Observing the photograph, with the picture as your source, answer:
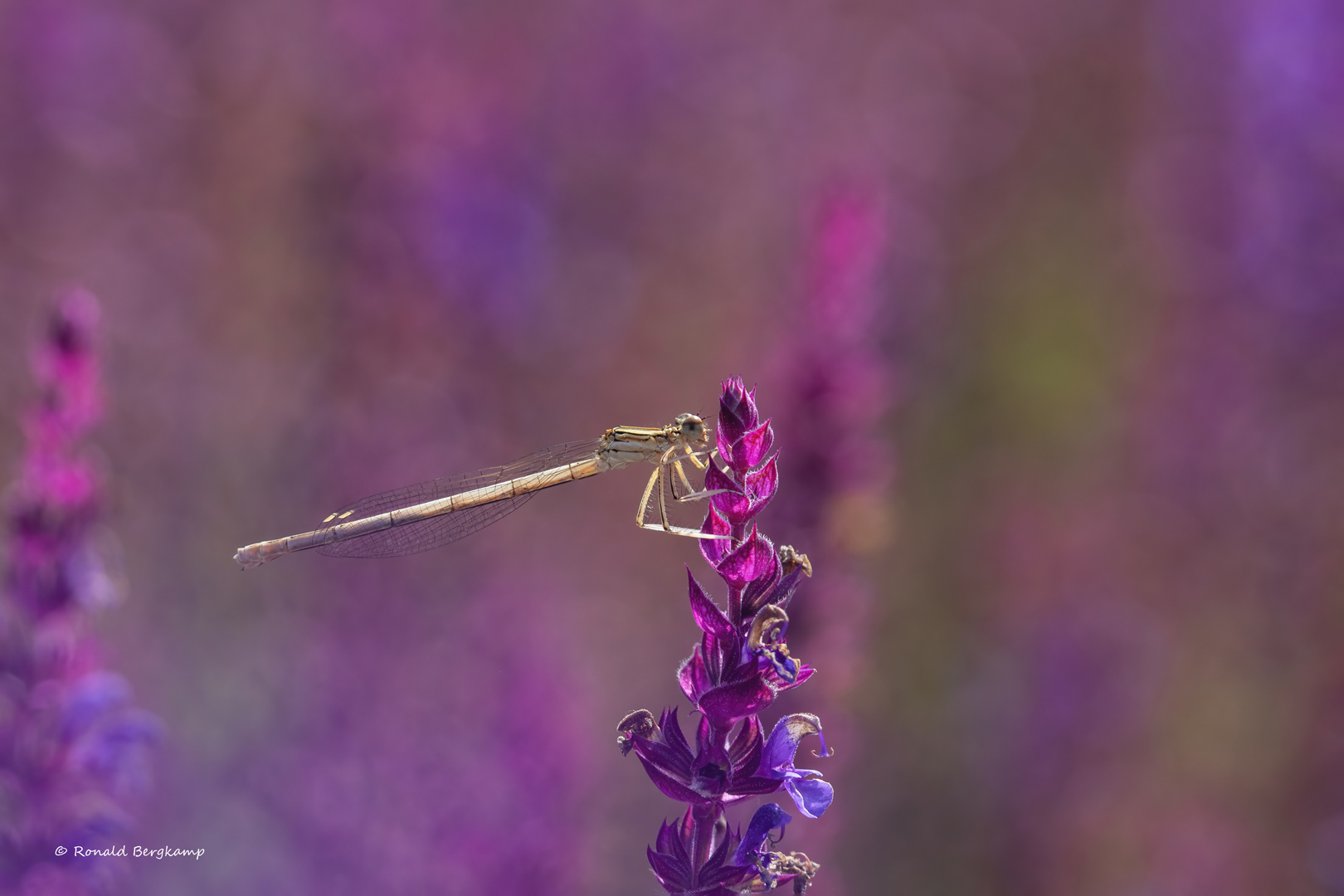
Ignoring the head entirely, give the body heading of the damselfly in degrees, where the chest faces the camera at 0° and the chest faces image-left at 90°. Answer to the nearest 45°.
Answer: approximately 270°
